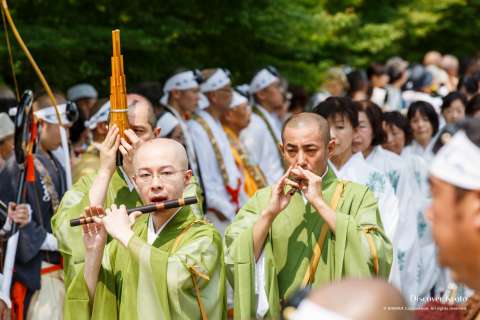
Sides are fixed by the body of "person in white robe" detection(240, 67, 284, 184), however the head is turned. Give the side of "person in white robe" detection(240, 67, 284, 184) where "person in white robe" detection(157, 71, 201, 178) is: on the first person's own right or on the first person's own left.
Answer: on the first person's own right

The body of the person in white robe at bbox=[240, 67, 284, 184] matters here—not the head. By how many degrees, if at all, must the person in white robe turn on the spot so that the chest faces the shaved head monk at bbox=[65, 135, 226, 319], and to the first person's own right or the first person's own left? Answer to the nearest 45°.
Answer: approximately 90° to the first person's own right

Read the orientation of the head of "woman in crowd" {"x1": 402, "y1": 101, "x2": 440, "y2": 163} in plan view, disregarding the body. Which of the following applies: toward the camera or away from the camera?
toward the camera

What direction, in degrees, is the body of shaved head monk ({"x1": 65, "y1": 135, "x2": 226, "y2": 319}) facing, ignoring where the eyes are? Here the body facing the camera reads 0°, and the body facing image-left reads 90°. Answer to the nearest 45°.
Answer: approximately 45°

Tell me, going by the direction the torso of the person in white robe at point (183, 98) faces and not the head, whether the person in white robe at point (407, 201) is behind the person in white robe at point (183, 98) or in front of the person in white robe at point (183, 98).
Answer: in front
